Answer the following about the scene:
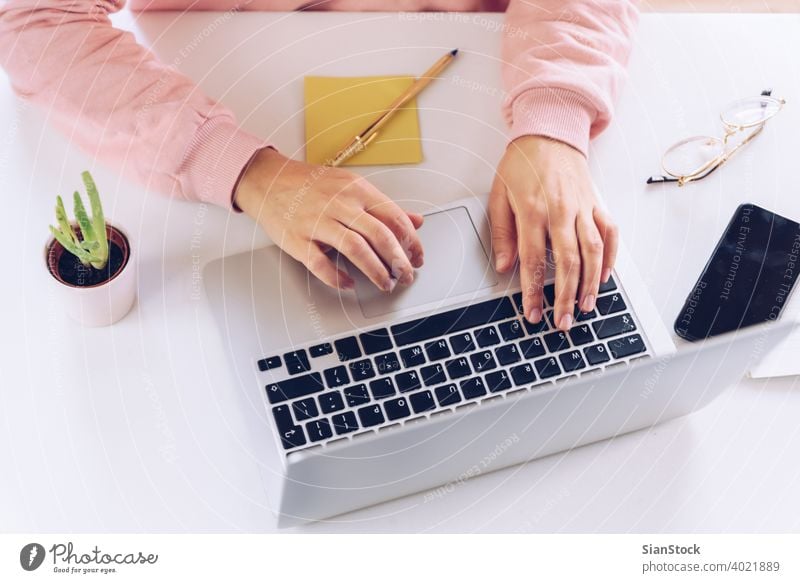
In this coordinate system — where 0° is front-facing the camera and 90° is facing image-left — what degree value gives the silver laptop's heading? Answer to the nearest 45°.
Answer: approximately 180°
